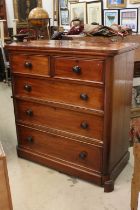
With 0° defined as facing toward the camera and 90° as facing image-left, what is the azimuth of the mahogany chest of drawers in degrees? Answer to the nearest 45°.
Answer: approximately 45°

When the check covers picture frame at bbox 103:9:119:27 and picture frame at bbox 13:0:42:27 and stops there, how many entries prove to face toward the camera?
2

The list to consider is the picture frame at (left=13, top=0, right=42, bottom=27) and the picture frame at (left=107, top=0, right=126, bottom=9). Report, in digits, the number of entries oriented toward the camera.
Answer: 2

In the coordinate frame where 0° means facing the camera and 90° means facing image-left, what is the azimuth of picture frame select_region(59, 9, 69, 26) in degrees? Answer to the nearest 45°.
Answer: approximately 0°
